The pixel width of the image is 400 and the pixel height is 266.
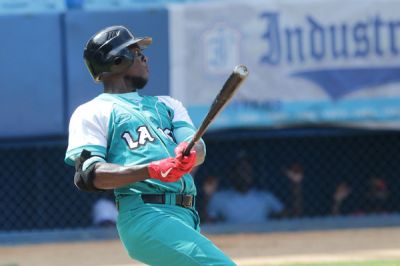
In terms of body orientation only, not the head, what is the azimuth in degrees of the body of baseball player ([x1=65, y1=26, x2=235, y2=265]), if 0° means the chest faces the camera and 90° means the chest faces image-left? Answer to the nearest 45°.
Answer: approximately 315°

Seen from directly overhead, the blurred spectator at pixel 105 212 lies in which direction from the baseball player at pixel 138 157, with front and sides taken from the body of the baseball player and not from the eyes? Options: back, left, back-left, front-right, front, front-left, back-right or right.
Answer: back-left

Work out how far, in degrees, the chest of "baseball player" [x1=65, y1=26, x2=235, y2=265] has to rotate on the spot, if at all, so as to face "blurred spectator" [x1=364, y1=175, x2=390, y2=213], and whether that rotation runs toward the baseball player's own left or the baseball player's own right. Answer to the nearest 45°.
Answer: approximately 90° to the baseball player's own left

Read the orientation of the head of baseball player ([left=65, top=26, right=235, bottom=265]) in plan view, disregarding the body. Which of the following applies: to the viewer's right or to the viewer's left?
to the viewer's right

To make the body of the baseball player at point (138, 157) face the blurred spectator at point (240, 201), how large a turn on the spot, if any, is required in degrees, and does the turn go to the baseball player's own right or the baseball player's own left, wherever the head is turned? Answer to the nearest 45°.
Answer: approximately 135° to the baseball player's own left
